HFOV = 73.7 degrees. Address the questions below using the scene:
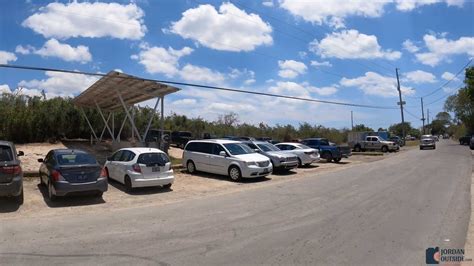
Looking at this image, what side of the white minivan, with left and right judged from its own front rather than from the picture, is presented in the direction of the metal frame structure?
back

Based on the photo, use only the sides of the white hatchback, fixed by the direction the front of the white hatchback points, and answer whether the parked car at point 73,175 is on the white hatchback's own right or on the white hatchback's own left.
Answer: on the white hatchback's own left

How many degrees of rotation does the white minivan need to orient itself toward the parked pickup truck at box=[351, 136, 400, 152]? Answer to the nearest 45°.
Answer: approximately 90° to its left

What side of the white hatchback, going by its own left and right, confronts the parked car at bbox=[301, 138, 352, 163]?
right

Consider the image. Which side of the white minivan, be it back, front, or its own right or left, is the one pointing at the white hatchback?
right

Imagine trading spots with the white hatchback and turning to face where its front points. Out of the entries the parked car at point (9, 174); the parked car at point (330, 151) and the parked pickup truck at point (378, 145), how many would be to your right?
2

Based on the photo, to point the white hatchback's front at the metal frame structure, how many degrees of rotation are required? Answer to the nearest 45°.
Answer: approximately 45° to its right

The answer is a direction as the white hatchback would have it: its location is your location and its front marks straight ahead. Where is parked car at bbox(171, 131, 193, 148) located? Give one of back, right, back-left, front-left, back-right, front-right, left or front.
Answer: front-right

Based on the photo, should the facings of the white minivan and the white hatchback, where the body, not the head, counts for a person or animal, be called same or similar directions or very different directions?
very different directions

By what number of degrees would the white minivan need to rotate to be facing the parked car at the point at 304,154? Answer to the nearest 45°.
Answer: approximately 90° to its left
